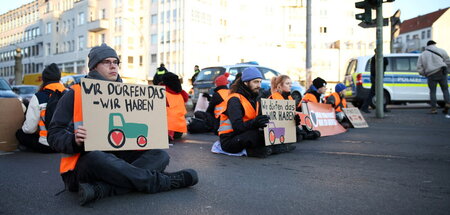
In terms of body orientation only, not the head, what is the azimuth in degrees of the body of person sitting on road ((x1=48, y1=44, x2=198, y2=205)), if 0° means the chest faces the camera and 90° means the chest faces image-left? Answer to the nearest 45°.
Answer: approximately 315°

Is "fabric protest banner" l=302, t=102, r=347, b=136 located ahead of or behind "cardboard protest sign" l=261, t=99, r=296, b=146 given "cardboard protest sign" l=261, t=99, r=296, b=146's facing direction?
behind
